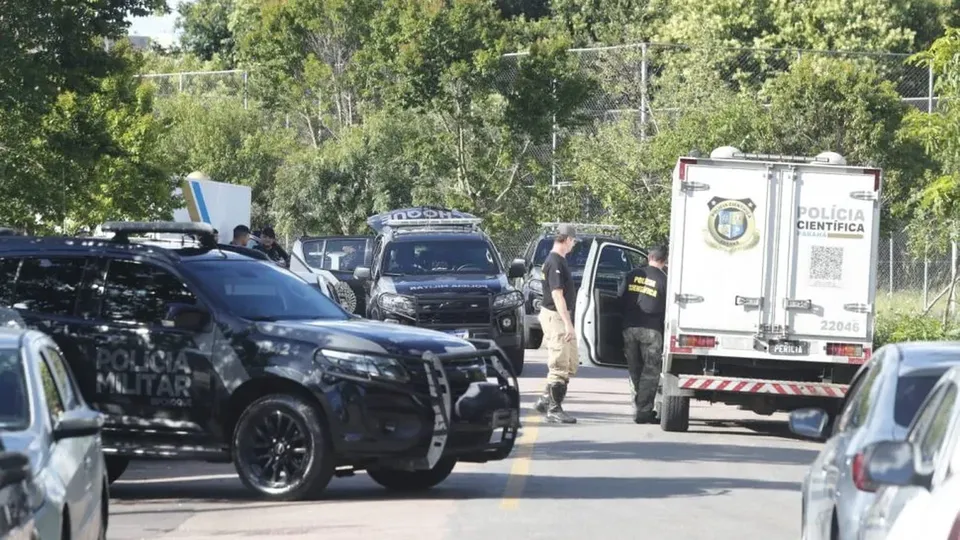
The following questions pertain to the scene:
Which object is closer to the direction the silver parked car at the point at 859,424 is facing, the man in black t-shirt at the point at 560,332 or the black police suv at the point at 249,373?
the man in black t-shirt

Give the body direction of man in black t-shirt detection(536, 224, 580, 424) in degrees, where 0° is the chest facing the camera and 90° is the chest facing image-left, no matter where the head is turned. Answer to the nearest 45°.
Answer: approximately 270°

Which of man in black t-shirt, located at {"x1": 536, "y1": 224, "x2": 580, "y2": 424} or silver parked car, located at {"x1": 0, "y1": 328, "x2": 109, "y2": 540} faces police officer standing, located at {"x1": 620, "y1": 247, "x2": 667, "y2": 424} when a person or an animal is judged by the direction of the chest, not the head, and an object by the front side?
the man in black t-shirt

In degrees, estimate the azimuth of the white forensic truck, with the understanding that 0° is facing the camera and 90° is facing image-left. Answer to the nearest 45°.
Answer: approximately 180°

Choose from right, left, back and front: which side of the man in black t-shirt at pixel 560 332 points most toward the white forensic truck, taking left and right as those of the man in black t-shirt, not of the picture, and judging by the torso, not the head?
front

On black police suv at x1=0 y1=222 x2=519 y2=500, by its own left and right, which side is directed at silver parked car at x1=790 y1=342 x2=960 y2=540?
front

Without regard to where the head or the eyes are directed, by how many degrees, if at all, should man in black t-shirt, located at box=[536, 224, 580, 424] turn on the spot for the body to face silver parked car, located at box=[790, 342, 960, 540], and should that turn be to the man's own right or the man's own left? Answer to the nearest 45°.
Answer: approximately 90° to the man's own right

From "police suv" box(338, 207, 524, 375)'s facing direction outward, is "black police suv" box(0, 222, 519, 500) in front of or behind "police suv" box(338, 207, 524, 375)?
in front

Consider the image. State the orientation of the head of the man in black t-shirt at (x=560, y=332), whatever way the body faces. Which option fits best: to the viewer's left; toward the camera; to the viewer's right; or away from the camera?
to the viewer's right

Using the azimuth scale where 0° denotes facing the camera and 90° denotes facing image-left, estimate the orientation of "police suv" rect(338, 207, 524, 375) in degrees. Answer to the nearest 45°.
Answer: approximately 0°
